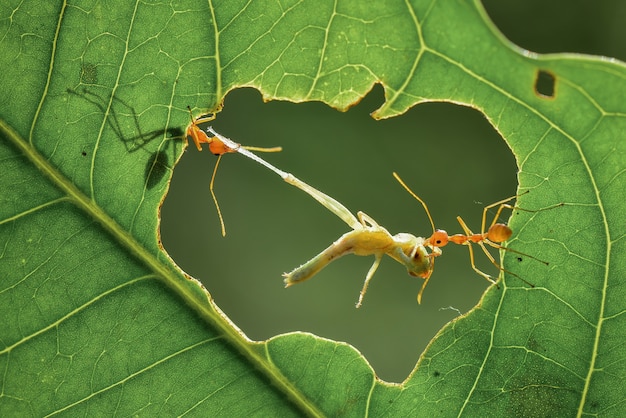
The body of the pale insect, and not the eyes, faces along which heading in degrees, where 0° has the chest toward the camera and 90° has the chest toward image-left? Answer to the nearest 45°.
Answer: approximately 270°
